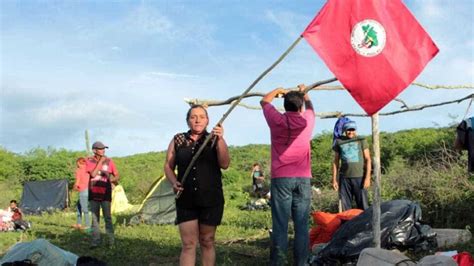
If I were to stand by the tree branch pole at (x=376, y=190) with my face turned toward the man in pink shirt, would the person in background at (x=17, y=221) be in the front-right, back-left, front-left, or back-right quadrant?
front-right

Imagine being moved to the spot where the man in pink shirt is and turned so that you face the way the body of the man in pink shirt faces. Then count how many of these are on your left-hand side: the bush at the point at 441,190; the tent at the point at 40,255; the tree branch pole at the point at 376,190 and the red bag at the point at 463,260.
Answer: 1

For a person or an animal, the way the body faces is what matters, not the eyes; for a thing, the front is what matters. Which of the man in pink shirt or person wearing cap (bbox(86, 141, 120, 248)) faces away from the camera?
the man in pink shirt

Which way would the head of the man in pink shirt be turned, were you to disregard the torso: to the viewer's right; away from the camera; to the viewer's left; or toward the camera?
away from the camera

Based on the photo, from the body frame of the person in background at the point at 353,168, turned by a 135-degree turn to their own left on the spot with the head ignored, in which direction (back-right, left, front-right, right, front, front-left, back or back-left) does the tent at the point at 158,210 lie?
left

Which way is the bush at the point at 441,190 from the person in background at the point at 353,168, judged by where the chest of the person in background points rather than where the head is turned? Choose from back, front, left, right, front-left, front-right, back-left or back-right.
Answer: back-left

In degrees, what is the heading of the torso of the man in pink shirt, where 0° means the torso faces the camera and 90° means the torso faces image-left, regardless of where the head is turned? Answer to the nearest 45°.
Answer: approximately 180°

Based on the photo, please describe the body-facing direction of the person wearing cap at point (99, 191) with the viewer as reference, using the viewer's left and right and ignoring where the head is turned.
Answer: facing the viewer and to the right of the viewer

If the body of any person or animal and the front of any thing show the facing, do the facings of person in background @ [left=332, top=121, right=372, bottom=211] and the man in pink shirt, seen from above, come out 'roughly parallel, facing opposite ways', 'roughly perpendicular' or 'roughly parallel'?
roughly parallel, facing opposite ways

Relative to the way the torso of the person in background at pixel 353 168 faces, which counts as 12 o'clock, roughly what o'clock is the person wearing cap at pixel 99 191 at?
The person wearing cap is roughly at 3 o'clock from the person in background.

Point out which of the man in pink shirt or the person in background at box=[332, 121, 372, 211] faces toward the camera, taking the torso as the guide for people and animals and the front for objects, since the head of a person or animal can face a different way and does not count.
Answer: the person in background

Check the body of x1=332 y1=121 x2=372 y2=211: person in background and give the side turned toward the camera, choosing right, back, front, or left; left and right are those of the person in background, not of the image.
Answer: front

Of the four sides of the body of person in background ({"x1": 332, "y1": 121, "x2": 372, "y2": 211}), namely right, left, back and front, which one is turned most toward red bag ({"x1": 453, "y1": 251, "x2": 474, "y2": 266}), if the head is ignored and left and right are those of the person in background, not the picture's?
front
